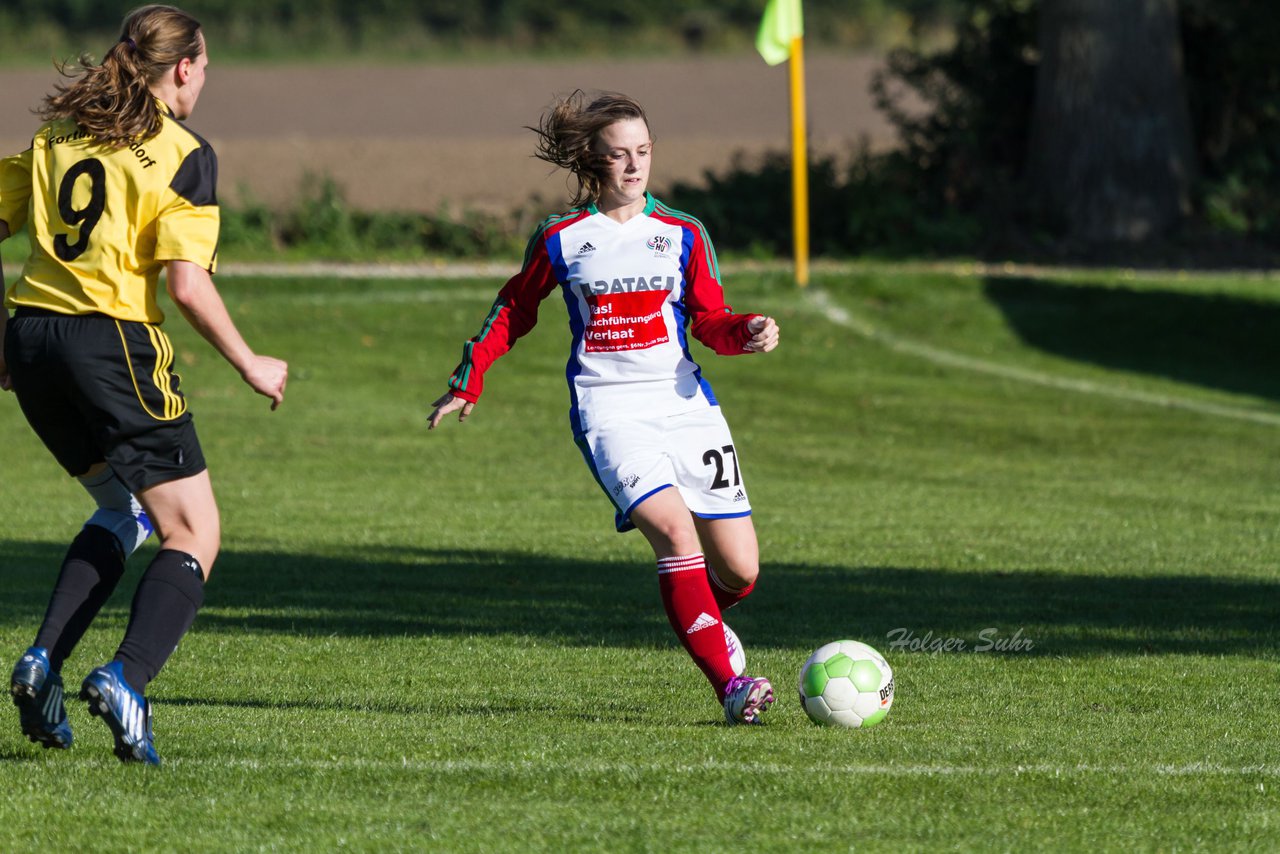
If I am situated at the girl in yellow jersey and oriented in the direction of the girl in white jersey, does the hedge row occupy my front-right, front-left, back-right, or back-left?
front-left

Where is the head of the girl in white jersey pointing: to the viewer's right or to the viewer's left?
to the viewer's right

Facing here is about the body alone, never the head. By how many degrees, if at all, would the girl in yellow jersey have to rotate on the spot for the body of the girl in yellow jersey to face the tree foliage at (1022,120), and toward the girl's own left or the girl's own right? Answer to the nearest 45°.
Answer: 0° — they already face it

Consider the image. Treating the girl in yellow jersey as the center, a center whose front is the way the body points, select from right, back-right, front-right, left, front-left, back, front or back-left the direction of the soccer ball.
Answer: front-right

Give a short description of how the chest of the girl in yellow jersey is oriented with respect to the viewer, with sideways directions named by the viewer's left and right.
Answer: facing away from the viewer and to the right of the viewer

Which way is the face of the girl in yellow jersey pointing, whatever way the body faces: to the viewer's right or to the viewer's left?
to the viewer's right

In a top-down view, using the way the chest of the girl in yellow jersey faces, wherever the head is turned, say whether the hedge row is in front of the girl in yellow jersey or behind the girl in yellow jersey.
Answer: in front

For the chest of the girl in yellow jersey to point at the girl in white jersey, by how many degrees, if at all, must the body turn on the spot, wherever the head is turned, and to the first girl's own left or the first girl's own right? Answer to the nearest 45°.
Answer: approximately 45° to the first girl's own right
